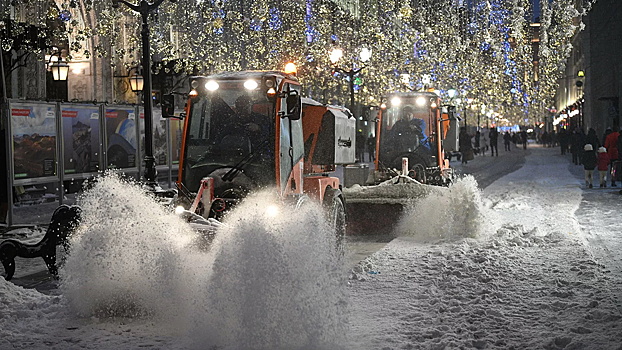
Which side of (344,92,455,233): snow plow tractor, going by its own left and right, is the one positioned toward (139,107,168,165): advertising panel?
right

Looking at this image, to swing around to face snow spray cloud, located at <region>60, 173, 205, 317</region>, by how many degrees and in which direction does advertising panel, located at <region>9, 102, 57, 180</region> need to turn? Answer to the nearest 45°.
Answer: approximately 45° to its right

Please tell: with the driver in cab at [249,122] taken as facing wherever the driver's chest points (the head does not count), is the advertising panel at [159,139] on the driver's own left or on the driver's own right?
on the driver's own right

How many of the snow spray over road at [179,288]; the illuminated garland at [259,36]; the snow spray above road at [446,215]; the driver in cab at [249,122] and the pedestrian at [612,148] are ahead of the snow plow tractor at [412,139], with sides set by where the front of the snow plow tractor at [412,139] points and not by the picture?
3

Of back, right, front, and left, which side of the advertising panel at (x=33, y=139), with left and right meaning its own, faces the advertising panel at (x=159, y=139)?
left

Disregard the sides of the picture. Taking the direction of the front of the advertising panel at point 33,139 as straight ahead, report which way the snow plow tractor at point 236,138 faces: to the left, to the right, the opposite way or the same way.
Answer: to the right

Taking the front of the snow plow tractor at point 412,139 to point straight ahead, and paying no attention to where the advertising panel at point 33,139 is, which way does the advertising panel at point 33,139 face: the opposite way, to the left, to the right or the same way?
to the left

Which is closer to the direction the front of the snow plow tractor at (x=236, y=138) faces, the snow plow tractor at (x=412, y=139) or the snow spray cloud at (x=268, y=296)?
the snow spray cloud

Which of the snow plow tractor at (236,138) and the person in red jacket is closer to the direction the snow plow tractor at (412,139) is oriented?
the snow plow tractor

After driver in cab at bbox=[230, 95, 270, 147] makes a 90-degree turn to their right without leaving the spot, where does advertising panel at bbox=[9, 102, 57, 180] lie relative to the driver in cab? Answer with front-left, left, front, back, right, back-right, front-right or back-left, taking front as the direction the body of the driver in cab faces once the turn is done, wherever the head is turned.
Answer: front

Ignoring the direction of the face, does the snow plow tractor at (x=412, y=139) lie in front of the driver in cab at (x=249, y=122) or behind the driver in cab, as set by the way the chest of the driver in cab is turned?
behind

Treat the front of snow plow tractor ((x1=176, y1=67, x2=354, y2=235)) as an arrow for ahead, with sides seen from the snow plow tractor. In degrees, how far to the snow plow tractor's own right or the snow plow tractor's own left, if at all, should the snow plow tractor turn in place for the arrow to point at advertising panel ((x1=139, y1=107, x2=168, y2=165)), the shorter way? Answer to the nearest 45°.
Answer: approximately 135° to the snow plow tractor's own right

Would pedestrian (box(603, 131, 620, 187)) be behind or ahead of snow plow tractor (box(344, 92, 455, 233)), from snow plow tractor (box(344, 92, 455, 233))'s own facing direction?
behind
